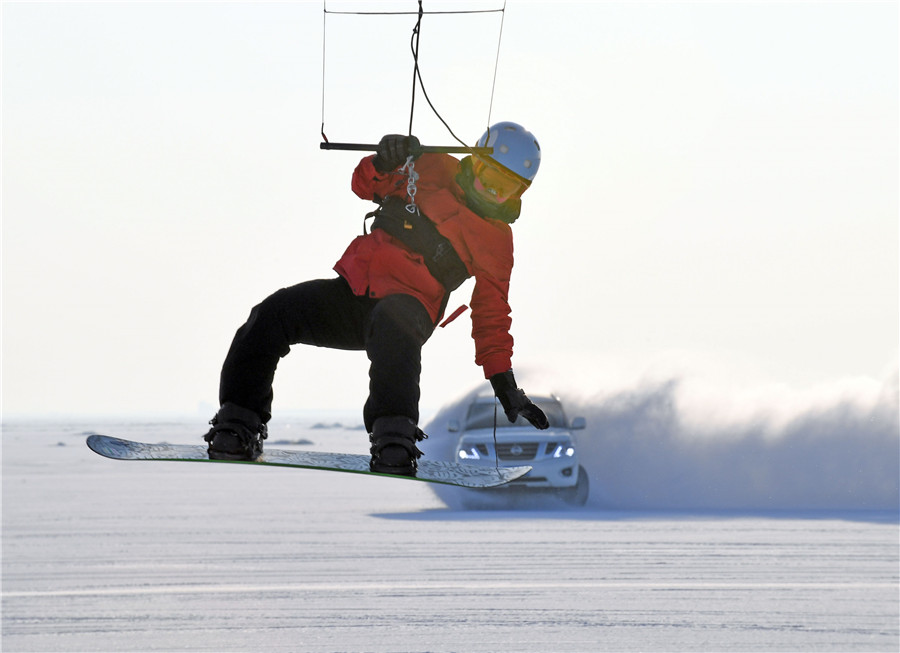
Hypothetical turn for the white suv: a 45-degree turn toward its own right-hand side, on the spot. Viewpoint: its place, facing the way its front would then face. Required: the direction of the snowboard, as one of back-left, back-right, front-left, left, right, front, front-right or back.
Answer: front-left

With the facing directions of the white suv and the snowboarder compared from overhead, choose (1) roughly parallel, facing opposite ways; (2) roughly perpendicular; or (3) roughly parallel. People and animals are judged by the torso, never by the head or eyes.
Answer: roughly parallel

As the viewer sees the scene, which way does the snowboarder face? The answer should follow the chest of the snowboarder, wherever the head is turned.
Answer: toward the camera

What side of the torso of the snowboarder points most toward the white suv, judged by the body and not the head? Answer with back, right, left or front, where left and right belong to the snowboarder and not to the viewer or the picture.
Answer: back

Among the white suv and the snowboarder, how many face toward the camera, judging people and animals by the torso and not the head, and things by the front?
2

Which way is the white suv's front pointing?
toward the camera

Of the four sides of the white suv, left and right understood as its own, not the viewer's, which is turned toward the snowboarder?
front
